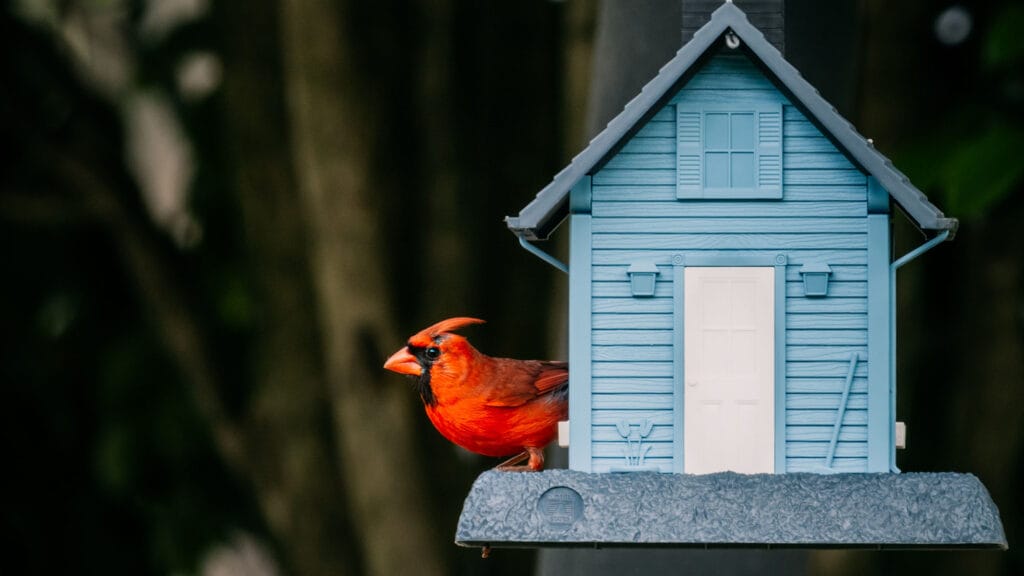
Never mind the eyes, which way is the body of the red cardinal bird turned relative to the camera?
to the viewer's left

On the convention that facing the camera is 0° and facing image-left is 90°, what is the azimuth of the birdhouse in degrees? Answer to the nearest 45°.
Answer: approximately 0°

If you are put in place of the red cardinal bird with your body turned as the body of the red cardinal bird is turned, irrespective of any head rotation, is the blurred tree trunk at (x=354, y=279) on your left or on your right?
on your right
